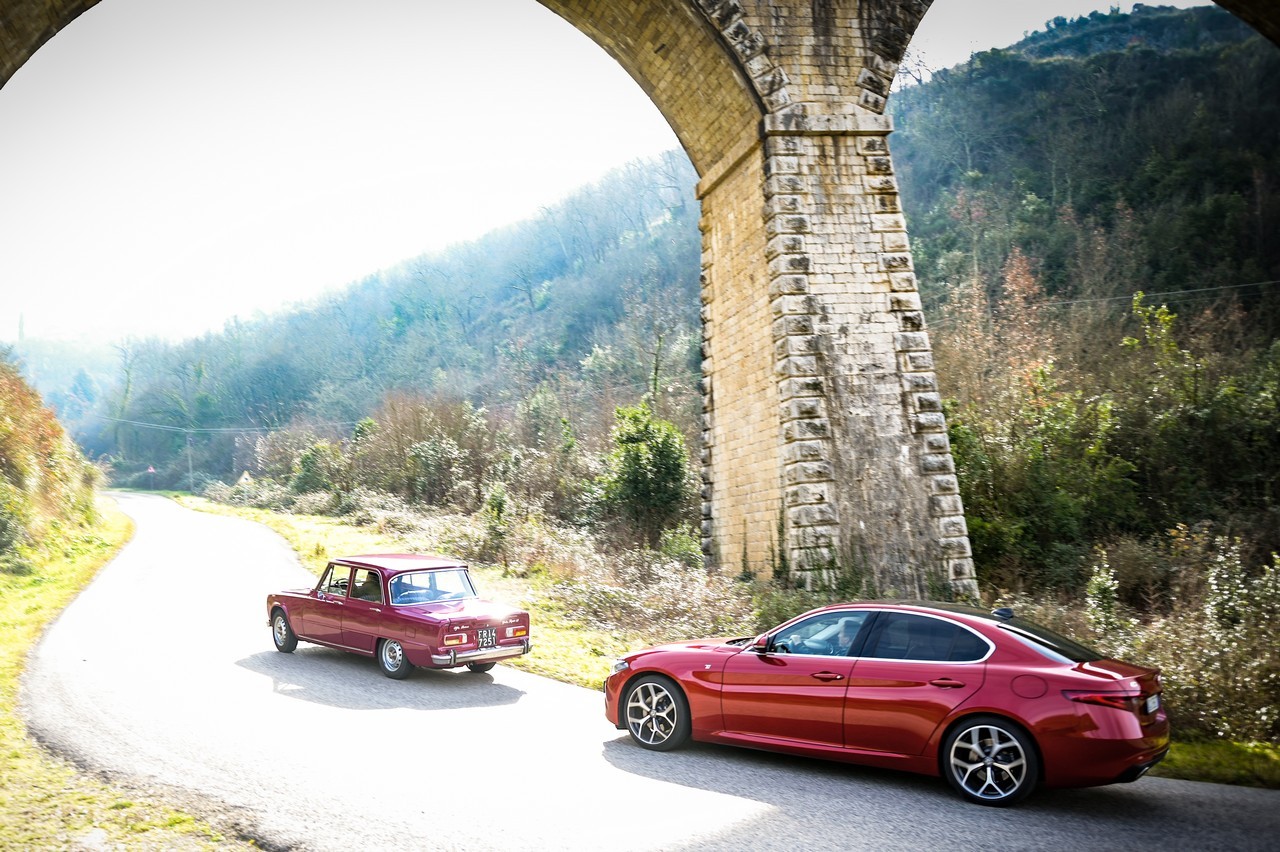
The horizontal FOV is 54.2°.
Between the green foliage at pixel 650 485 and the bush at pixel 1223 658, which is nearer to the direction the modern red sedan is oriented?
the green foliage

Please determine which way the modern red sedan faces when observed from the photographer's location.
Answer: facing to the left of the viewer

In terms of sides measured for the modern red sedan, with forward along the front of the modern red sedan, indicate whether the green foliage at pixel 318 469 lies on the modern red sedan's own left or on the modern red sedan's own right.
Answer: on the modern red sedan's own right

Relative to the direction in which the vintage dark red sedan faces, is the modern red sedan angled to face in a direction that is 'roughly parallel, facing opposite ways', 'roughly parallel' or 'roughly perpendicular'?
roughly parallel

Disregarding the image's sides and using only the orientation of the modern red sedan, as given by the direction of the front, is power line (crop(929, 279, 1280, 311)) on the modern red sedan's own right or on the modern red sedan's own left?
on the modern red sedan's own right

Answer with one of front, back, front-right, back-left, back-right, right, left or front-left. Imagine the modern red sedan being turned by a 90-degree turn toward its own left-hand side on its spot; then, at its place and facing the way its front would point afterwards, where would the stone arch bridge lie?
back

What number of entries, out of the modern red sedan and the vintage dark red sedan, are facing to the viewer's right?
0

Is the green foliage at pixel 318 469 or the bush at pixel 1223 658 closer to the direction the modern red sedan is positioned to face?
the green foliage

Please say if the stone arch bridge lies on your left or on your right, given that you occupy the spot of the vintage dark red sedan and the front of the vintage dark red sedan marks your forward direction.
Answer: on your right

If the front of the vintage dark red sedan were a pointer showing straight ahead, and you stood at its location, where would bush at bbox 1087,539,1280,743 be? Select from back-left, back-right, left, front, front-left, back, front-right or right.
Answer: back

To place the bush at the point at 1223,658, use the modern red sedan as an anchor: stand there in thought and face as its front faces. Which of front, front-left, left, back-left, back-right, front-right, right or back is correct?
back-right

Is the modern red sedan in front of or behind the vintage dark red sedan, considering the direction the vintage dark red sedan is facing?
behind

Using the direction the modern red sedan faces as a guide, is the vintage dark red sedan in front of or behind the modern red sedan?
in front

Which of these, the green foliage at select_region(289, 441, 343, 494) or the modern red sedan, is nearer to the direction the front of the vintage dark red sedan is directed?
the green foliage

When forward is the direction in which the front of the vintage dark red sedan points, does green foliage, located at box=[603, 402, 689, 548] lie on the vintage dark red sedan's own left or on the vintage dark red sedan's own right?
on the vintage dark red sedan's own right

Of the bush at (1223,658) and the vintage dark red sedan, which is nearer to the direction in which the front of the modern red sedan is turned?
the vintage dark red sedan
